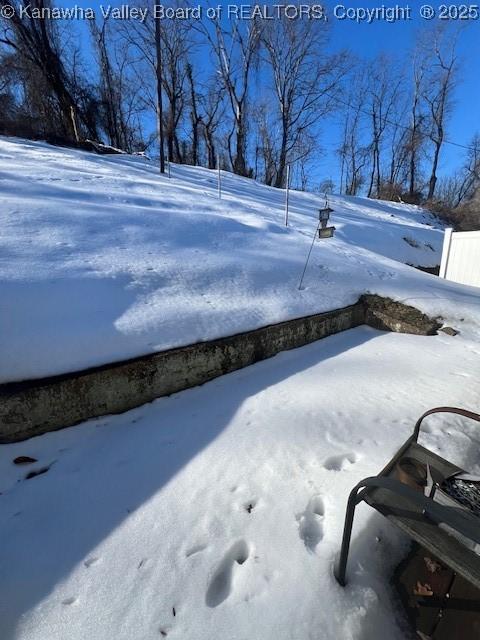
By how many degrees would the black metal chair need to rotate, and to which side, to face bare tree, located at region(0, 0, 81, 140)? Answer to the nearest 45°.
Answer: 0° — it already faces it

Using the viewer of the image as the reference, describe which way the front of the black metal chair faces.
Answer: facing away from the viewer and to the left of the viewer

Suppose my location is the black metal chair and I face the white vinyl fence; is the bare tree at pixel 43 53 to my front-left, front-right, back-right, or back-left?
front-left

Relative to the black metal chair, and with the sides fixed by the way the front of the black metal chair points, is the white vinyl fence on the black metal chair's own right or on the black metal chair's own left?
on the black metal chair's own right

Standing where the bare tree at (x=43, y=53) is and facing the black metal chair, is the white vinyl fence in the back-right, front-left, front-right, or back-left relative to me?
front-left

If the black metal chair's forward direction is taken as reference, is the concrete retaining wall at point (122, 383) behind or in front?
in front

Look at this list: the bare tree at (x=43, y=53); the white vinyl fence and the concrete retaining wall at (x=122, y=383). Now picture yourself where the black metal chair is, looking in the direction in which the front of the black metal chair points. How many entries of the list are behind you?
0
